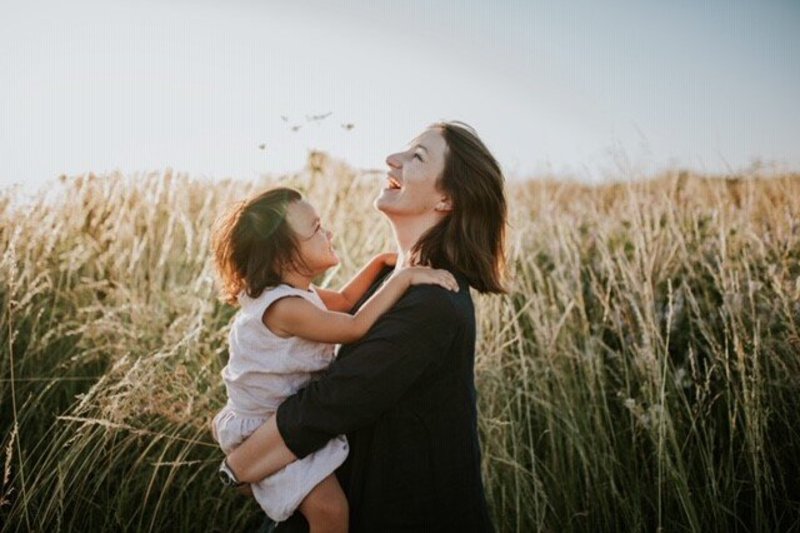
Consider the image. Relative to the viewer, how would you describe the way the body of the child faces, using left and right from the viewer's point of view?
facing to the right of the viewer

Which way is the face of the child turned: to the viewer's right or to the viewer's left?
to the viewer's right

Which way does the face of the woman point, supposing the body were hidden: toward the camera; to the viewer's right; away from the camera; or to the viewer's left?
to the viewer's left

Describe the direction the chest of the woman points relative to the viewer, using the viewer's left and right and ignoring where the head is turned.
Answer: facing to the left of the viewer
